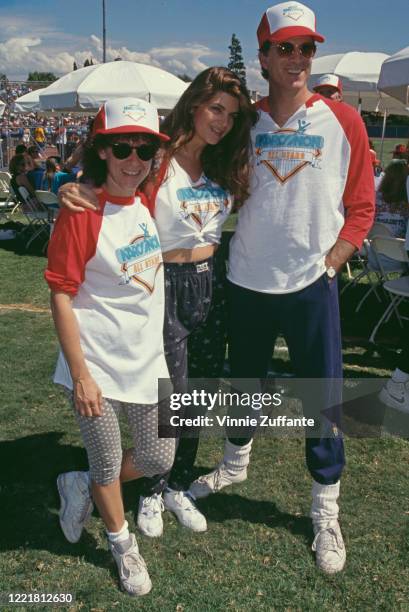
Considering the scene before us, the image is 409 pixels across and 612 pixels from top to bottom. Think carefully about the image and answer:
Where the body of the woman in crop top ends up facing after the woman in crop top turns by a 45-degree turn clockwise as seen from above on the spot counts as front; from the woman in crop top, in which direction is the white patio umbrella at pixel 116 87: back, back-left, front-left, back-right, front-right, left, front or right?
back-right

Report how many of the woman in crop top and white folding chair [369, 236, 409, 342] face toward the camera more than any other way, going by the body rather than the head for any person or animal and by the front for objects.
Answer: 1

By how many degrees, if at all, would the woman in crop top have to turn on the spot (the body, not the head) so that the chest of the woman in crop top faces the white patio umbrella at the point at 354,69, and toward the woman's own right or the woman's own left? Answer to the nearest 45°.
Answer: approximately 180°

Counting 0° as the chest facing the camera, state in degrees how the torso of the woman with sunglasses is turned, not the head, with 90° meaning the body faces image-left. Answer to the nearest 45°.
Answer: approximately 315°

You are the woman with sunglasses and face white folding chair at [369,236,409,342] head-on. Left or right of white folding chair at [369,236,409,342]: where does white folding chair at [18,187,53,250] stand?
left

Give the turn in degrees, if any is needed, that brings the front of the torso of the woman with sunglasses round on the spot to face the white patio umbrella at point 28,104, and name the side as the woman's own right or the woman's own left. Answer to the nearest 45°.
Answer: approximately 135° to the woman's own left

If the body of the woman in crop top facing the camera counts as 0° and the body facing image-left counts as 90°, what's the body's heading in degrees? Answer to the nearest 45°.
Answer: approximately 0°

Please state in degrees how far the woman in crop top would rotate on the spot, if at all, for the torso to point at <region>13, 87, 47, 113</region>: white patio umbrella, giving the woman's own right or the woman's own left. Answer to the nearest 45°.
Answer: approximately 180°
